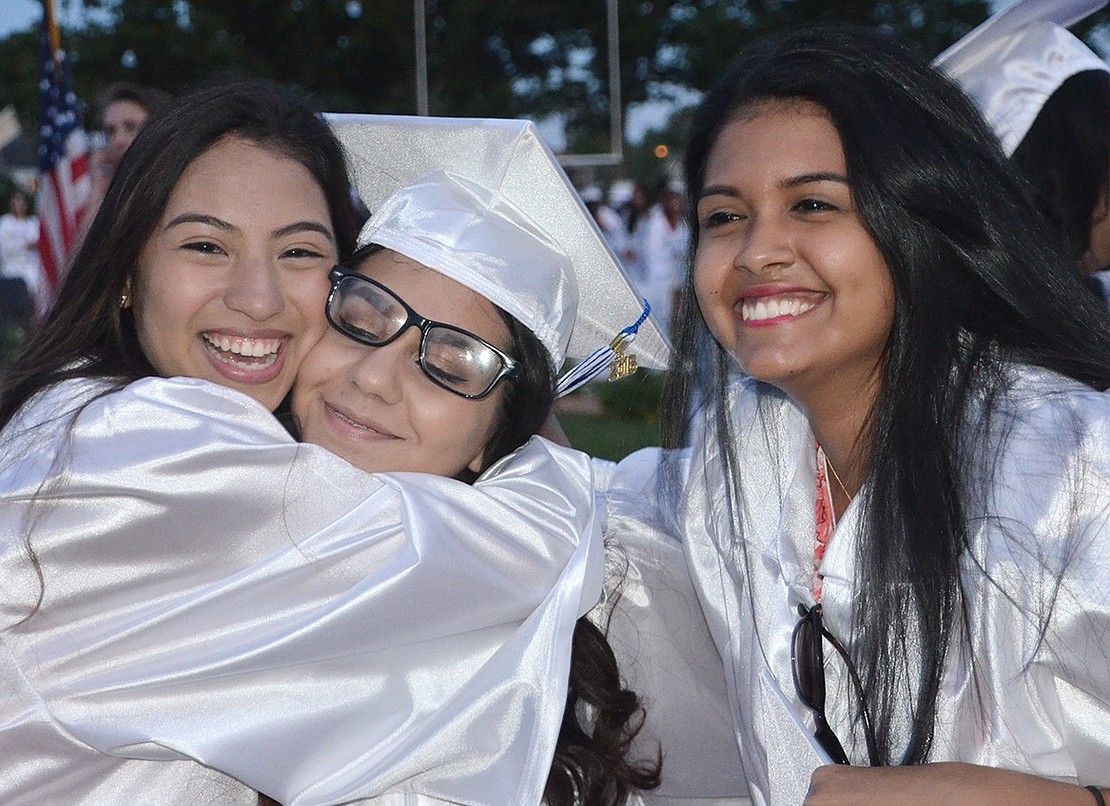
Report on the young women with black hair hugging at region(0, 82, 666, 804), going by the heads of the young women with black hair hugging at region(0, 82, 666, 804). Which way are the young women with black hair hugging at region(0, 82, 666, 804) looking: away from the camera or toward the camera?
toward the camera

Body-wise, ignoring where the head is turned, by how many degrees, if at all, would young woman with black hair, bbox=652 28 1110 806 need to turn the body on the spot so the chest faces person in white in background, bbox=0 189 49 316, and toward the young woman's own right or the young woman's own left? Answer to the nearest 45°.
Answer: approximately 90° to the young woman's own right

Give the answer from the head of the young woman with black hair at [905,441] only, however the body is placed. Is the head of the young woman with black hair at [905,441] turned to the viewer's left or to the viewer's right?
to the viewer's left

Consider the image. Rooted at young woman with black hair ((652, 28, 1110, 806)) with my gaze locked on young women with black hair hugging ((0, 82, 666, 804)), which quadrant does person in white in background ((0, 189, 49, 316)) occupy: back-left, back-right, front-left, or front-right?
front-right

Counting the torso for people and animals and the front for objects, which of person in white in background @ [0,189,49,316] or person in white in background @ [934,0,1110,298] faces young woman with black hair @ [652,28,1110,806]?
person in white in background @ [0,189,49,316]

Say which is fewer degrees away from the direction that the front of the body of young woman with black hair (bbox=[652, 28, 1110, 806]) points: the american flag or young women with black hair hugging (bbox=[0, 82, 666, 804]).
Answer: the young women with black hair hugging

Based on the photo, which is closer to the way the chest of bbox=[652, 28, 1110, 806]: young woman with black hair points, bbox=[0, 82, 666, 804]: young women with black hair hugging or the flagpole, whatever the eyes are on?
the young women with black hair hugging

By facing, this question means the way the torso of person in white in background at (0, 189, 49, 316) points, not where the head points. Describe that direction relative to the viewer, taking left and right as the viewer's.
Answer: facing the viewer

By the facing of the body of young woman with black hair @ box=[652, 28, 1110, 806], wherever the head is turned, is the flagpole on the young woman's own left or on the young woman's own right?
on the young woman's own right

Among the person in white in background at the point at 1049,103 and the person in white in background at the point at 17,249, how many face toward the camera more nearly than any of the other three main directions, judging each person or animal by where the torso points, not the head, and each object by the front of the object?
1
